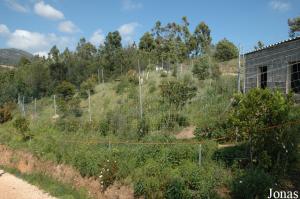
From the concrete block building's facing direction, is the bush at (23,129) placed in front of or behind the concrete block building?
in front

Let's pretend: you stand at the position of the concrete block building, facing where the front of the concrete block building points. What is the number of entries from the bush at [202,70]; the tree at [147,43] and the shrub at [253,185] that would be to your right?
2

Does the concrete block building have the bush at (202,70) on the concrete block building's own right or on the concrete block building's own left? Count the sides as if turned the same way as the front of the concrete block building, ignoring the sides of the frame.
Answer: on the concrete block building's own right

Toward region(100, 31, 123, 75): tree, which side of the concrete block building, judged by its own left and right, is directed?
right

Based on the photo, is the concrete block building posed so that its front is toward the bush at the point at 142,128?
yes

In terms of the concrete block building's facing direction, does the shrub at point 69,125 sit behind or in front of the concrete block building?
in front

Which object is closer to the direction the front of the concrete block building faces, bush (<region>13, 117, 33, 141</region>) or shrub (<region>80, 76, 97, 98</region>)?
the bush

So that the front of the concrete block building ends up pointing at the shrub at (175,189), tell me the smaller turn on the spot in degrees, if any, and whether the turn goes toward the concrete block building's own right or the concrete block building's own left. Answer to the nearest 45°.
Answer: approximately 45° to the concrete block building's own left

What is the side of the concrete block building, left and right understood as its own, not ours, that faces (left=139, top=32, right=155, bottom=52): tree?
right

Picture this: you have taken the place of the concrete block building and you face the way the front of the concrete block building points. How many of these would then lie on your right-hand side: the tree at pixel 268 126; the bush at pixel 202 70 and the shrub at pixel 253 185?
1

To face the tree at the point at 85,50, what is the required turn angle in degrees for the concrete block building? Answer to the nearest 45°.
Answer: approximately 90° to its right

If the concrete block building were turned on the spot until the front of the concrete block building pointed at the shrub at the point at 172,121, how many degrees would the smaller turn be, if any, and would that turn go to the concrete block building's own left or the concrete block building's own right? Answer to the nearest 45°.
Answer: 0° — it already faces it

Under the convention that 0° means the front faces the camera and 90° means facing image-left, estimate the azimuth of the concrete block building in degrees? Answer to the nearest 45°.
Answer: approximately 45°

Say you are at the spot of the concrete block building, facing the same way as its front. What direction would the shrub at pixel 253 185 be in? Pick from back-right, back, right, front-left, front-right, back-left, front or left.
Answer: front-left

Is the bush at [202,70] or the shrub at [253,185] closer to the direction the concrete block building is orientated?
the shrub
